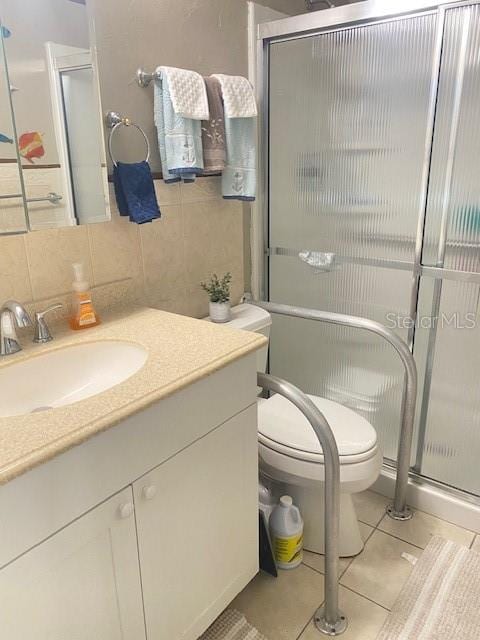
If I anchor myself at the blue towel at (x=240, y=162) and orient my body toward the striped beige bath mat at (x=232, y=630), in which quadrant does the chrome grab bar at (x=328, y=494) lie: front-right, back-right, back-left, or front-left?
front-left

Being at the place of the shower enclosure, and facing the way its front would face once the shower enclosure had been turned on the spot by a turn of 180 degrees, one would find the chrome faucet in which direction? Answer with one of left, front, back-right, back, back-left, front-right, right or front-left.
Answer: back

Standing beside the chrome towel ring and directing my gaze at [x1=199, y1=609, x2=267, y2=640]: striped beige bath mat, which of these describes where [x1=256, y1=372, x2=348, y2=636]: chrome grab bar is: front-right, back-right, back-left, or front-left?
front-left

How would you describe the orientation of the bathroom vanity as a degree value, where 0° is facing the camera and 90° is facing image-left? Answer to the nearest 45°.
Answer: approximately 315°

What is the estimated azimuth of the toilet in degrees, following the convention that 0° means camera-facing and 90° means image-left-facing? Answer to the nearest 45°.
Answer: approximately 315°

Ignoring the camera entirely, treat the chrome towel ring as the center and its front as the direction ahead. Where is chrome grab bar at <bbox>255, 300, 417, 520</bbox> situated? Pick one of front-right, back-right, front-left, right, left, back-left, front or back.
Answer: front-left

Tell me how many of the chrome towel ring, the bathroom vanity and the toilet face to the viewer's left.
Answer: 0

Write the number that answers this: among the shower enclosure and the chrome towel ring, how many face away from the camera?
0

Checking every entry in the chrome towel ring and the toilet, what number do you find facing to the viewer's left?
0

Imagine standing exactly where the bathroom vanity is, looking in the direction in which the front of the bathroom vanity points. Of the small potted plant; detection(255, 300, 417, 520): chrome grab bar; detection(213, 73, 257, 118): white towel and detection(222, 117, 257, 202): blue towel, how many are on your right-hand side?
0

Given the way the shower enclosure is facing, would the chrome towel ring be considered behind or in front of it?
in front

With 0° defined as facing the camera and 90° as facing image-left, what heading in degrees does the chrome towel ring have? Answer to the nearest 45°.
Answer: approximately 315°
